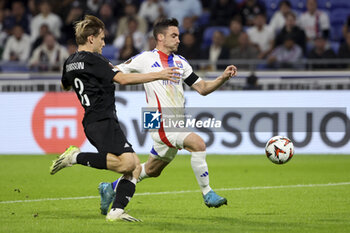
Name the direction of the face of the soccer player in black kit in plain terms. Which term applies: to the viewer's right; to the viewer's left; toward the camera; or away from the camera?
to the viewer's right

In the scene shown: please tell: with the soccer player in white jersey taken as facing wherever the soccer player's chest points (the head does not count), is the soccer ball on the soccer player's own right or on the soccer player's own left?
on the soccer player's own left

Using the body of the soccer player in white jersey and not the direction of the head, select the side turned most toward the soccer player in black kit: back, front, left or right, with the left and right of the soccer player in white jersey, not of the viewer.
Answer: right

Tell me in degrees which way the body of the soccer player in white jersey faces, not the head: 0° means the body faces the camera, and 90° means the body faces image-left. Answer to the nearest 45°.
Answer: approximately 315°
